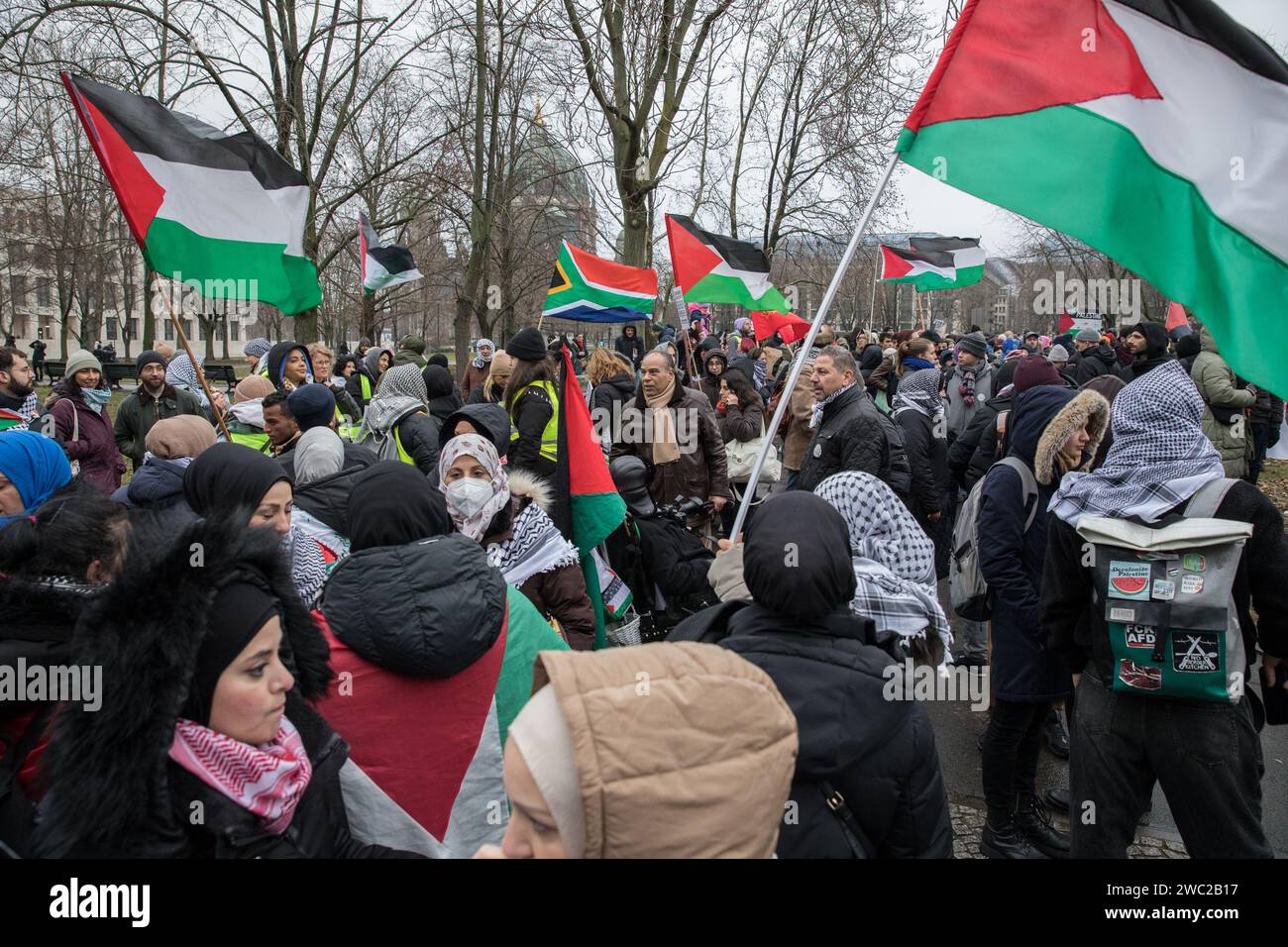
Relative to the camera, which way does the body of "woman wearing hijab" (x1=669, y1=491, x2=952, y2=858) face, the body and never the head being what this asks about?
away from the camera

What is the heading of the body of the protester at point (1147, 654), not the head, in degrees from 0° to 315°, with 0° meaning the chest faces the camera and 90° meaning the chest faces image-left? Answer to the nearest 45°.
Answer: approximately 180°

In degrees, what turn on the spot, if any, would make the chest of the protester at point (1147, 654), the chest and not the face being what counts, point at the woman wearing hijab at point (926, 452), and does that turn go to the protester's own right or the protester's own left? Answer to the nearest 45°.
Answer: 0° — they already face them

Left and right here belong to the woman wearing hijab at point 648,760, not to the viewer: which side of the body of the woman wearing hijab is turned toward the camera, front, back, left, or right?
left

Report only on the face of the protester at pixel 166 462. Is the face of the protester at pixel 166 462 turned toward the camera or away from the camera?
away from the camera

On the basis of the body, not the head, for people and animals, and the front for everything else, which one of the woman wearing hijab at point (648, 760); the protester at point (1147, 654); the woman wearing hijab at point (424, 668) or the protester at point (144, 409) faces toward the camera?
the protester at point (144, 409)

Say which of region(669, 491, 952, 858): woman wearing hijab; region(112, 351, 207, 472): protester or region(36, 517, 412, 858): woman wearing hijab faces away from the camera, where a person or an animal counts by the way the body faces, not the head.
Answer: region(669, 491, 952, 858): woman wearing hijab

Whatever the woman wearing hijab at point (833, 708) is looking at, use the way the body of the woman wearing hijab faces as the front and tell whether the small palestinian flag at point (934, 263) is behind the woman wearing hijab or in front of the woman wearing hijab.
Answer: in front

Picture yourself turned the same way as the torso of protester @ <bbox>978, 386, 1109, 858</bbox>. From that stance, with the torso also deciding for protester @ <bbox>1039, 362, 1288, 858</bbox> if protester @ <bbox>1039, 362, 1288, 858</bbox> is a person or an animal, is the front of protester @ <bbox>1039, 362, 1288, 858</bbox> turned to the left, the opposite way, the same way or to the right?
to the left
